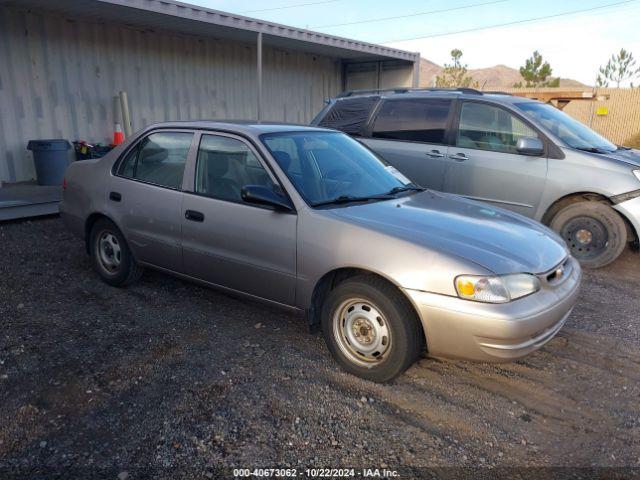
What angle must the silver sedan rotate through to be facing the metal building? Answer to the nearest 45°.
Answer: approximately 180°

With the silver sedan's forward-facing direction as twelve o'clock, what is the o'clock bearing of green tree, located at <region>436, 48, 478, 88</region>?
The green tree is roughly at 8 o'clock from the silver sedan.

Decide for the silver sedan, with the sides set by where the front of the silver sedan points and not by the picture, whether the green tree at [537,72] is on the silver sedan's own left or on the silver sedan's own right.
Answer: on the silver sedan's own left

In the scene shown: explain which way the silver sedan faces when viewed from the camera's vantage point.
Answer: facing the viewer and to the right of the viewer

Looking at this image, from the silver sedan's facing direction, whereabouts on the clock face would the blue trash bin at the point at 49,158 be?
The blue trash bin is roughly at 6 o'clock from the silver sedan.

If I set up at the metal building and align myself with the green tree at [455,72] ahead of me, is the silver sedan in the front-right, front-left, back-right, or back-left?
back-right

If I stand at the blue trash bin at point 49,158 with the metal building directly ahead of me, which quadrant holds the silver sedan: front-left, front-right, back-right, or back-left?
back-right
